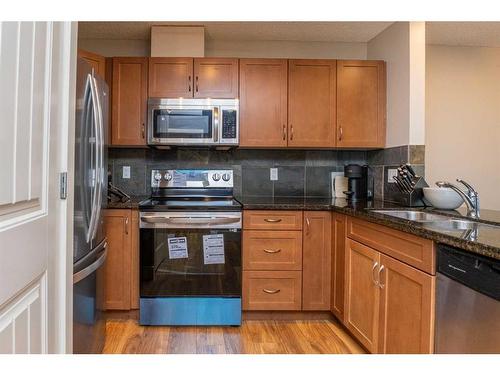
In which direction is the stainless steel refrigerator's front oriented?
to the viewer's right

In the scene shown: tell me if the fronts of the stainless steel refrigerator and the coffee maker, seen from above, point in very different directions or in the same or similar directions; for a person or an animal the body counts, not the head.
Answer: very different directions

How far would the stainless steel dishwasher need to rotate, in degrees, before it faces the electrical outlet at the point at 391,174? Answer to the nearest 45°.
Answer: approximately 135° to its right

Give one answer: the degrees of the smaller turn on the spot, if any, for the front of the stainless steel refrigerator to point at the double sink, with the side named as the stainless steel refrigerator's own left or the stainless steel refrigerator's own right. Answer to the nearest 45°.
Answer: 0° — it already faces it

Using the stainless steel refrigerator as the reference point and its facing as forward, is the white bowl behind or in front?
in front

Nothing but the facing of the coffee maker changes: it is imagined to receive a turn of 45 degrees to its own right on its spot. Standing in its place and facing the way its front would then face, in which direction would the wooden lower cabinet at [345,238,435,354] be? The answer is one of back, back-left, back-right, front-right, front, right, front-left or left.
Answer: left

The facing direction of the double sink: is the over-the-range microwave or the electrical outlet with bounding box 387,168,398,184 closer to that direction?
the over-the-range microwave

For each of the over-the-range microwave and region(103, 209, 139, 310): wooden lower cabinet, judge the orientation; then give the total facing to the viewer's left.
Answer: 0

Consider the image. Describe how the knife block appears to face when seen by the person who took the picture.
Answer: facing to the left of the viewer

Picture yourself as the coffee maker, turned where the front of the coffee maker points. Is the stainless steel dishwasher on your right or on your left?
on your left
